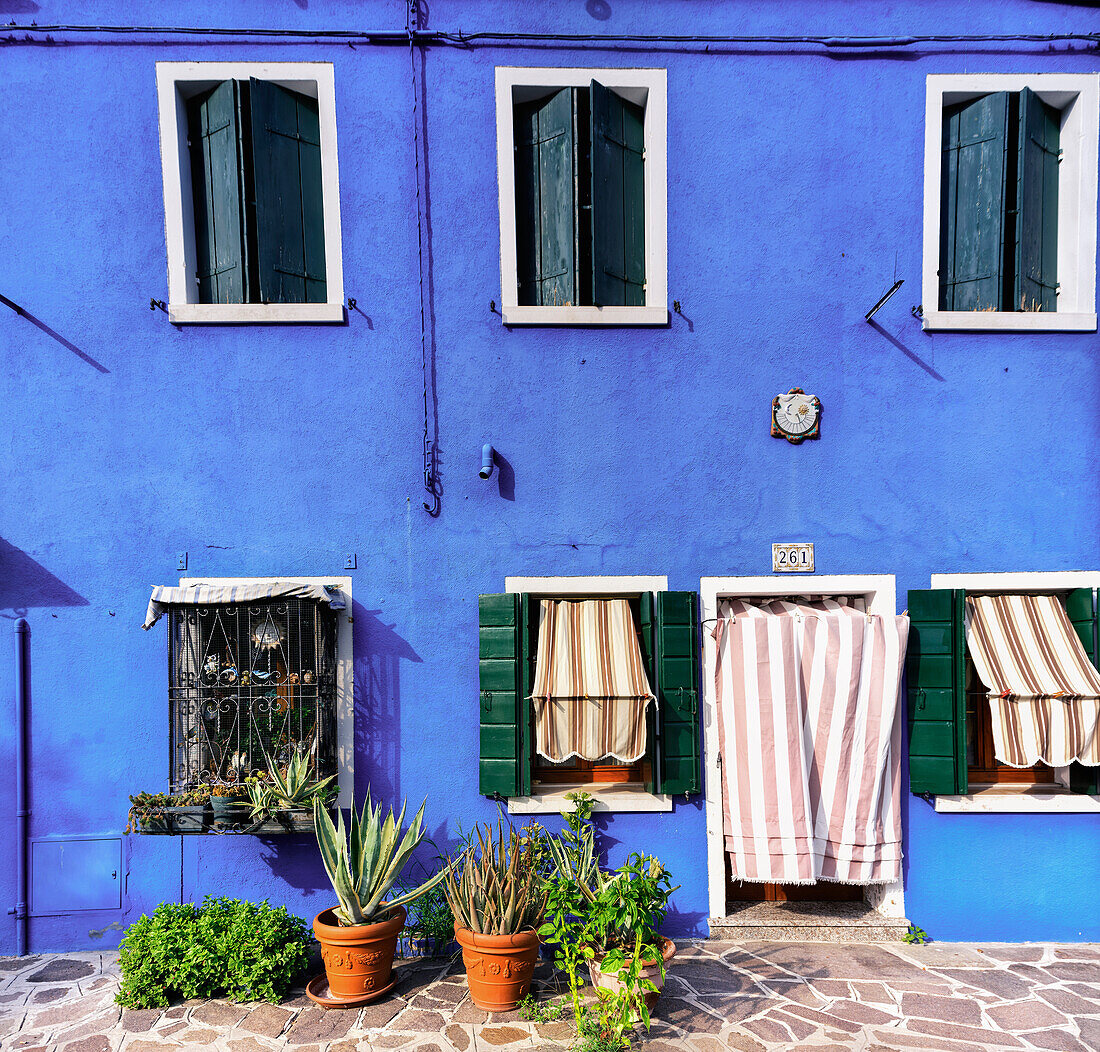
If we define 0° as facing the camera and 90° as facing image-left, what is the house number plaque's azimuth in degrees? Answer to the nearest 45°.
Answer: approximately 0°

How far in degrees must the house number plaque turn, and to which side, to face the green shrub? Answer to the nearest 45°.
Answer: approximately 45° to its right

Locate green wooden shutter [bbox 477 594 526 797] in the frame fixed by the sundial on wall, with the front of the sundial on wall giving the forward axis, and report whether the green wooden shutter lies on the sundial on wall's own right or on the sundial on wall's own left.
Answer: on the sundial on wall's own right

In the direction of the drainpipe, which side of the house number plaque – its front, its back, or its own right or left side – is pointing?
right

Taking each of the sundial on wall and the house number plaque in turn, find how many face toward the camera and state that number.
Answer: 2

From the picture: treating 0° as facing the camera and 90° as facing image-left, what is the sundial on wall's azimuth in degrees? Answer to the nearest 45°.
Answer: approximately 0°

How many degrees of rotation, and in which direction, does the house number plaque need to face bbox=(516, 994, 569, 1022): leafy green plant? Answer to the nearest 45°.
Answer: approximately 45° to its right

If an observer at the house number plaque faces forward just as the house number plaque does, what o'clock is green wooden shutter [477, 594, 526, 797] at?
The green wooden shutter is roughly at 2 o'clock from the house number plaque.
